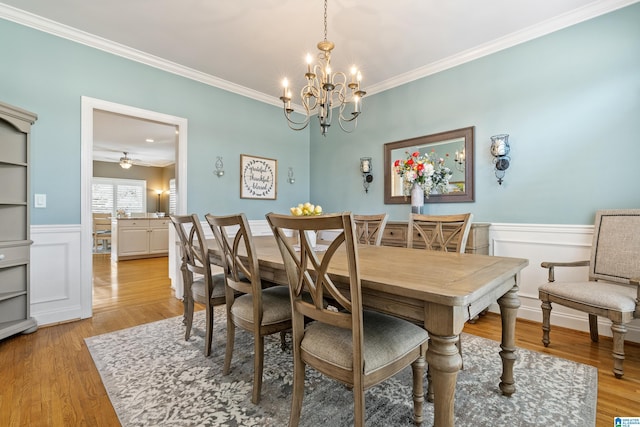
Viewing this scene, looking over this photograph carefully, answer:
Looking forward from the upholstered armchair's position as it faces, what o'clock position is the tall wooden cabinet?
The tall wooden cabinet is roughly at 12 o'clock from the upholstered armchair.

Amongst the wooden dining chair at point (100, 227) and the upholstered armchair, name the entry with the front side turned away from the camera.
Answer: the wooden dining chair

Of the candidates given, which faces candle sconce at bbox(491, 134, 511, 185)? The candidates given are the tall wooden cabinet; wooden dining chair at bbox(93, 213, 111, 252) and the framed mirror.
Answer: the tall wooden cabinet

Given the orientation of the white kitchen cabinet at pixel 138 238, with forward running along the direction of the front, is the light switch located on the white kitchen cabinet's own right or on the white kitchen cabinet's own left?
on the white kitchen cabinet's own right

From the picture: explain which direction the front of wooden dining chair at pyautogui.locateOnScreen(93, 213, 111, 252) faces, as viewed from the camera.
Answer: facing away from the viewer

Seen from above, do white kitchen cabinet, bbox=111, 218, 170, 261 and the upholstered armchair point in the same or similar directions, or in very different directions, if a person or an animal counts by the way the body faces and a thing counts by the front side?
very different directions

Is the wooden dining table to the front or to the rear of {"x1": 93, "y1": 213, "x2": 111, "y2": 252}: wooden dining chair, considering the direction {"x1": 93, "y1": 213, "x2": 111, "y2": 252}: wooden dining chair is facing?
to the rear

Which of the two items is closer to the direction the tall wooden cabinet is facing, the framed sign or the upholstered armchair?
the upholstered armchair

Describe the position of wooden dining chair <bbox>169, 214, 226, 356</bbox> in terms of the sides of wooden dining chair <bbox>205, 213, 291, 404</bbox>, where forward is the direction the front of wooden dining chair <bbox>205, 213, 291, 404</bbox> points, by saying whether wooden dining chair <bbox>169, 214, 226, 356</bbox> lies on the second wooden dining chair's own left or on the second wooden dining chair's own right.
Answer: on the second wooden dining chair's own left
